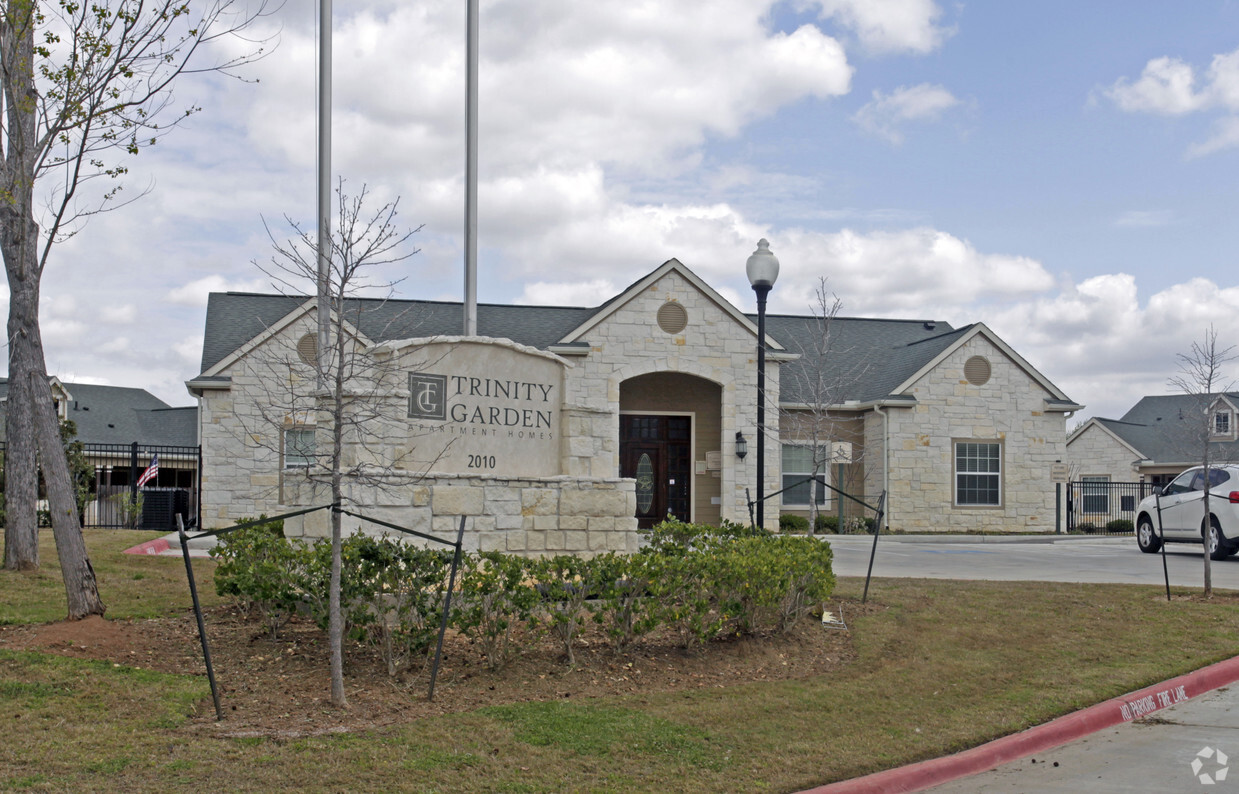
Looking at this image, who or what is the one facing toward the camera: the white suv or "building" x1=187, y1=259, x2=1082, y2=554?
the building

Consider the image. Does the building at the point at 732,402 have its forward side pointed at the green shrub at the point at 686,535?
yes

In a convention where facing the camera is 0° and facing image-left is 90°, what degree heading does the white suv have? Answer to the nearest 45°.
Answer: approximately 135°

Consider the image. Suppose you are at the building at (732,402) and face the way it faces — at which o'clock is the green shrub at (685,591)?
The green shrub is roughly at 12 o'clock from the building.

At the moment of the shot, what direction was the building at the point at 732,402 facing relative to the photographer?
facing the viewer

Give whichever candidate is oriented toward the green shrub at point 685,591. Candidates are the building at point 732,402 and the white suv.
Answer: the building

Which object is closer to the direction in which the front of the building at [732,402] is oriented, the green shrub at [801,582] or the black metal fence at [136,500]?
the green shrub

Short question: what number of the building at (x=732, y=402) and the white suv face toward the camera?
1

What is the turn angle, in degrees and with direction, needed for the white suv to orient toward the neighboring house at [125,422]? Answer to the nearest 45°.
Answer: approximately 45° to its left

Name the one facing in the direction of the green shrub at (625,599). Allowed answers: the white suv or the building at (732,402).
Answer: the building

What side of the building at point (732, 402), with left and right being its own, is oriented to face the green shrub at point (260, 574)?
front

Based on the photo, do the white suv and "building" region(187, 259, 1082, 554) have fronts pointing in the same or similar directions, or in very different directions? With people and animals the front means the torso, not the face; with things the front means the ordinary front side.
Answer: very different directions

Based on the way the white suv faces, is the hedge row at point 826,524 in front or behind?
in front
